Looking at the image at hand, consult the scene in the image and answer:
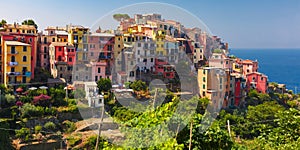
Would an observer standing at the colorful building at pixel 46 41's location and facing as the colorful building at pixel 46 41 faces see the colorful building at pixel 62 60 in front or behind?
in front

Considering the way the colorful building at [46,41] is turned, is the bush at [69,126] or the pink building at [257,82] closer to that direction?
the bush

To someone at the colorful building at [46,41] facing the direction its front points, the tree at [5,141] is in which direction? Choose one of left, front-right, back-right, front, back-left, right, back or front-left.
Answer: front

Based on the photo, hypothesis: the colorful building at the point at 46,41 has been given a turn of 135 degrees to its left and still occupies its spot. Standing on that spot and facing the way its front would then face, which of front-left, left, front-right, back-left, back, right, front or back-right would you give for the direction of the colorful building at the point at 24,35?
back

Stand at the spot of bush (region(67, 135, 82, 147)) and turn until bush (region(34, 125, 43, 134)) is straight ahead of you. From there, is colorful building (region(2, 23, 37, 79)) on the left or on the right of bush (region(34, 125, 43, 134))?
right

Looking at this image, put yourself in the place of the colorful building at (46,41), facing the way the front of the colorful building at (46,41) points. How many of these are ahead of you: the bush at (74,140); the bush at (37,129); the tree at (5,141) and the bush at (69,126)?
4

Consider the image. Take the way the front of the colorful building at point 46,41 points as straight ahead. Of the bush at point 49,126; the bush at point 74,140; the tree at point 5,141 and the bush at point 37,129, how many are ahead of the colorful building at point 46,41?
4

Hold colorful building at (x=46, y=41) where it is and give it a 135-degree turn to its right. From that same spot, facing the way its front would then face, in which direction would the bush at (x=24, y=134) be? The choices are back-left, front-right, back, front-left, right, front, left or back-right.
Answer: back-left

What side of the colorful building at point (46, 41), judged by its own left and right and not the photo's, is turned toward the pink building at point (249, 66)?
left

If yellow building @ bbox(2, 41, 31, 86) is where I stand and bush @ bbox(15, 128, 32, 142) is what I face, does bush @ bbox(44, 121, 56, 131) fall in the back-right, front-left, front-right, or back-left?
front-left

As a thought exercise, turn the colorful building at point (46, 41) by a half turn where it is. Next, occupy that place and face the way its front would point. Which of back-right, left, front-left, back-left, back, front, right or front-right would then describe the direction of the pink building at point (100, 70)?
back-right

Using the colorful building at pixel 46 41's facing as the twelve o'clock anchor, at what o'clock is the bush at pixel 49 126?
The bush is roughly at 12 o'clock from the colorful building.

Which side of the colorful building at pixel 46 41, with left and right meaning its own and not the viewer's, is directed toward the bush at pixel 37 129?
front

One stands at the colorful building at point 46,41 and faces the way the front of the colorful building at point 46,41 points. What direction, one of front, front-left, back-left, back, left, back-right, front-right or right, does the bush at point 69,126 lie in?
front

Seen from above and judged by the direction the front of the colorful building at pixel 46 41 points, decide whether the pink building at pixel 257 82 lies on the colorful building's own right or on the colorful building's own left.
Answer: on the colorful building's own left

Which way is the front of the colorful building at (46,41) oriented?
toward the camera

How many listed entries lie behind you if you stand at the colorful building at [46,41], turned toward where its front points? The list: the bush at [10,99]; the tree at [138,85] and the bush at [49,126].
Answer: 0

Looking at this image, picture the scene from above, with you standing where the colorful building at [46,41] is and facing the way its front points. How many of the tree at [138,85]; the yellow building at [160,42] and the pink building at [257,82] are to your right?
0
